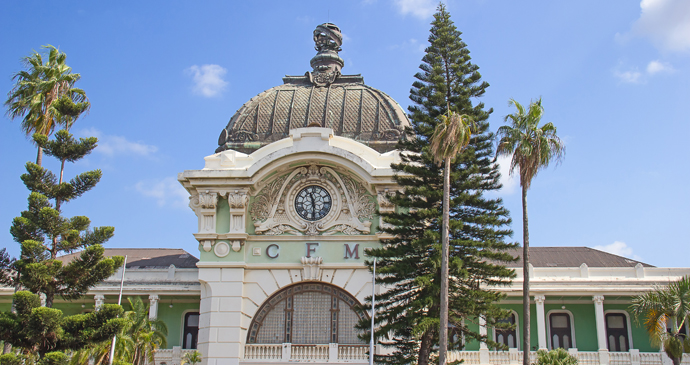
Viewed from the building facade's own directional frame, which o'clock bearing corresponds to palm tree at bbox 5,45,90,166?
The palm tree is roughly at 2 o'clock from the building facade.

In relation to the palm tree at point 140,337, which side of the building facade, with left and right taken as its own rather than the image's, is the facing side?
right

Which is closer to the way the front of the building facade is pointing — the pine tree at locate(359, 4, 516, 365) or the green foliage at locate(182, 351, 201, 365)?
the pine tree

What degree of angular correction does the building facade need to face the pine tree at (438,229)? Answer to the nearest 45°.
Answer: approximately 45° to its left

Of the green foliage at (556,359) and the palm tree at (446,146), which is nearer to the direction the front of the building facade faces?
the palm tree

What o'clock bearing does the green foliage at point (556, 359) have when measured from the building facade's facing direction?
The green foliage is roughly at 10 o'clock from the building facade.

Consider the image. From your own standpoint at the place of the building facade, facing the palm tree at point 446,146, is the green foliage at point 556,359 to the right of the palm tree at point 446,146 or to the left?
left

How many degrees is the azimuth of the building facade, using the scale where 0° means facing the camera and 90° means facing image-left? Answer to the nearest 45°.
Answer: approximately 0°

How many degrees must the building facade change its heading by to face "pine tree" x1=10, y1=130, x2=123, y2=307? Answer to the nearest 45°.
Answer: approximately 45° to its right
